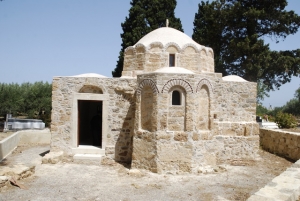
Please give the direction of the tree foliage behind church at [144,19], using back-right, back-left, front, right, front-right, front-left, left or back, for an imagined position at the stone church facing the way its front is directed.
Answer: back

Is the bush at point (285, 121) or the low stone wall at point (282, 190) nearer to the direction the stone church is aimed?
the low stone wall

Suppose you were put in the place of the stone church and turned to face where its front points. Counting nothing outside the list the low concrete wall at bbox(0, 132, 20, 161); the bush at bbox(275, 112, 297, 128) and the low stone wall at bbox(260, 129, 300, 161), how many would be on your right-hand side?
1

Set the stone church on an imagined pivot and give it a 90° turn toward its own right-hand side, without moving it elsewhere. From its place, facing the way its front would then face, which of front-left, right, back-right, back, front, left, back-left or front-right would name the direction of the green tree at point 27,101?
front-right

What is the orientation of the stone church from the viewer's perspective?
toward the camera

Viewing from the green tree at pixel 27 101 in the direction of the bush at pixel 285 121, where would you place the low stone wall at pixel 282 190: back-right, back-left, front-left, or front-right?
front-right

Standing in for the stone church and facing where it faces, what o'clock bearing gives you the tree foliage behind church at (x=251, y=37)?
The tree foliage behind church is roughly at 7 o'clock from the stone church.

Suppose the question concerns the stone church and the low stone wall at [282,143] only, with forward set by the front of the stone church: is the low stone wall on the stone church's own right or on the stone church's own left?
on the stone church's own left

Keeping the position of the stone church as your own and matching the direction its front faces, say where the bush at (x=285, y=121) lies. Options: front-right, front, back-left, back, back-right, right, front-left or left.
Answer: back-left

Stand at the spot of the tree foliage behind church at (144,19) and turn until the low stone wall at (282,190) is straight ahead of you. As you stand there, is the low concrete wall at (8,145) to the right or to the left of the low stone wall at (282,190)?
right

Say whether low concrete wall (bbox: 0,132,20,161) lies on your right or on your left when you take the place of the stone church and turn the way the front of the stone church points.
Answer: on your right
